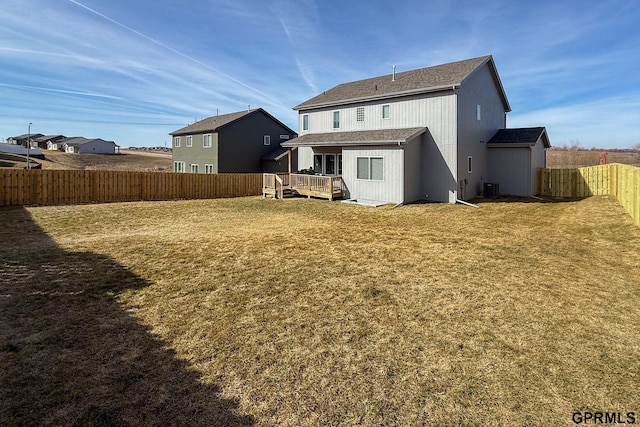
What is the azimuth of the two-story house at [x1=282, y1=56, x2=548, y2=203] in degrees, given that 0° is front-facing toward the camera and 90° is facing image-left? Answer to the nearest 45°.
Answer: approximately 225°

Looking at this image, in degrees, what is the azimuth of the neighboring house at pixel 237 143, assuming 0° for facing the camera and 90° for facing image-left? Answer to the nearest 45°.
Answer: approximately 225°

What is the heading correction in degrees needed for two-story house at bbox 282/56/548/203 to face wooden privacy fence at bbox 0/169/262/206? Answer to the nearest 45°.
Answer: approximately 135° to its left

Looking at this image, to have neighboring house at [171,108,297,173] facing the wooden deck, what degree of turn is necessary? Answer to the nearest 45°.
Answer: approximately 135° to its right

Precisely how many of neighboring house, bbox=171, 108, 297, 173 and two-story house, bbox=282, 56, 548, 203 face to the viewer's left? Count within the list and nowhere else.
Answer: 0
